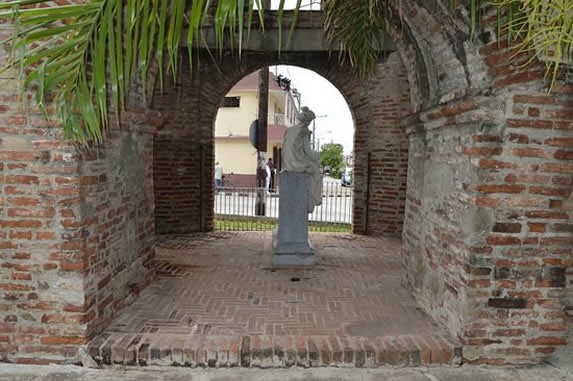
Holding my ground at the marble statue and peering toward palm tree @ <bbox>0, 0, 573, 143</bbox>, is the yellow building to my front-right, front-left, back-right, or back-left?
back-right
